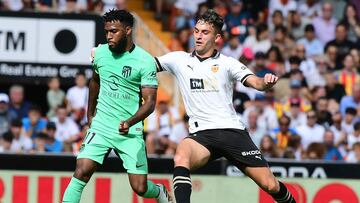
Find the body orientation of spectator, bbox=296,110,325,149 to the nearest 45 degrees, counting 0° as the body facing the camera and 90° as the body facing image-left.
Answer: approximately 0°

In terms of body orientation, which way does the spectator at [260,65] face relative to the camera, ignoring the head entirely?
toward the camera

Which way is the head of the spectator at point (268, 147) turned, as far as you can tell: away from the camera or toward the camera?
toward the camera

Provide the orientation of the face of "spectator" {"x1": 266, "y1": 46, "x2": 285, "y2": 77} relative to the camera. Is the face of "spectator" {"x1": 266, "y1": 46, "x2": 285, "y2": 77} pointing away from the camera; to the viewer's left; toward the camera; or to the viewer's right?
toward the camera

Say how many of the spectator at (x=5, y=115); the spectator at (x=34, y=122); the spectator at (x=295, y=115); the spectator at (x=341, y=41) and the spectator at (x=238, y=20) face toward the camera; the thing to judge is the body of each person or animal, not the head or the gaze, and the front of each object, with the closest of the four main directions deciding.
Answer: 5

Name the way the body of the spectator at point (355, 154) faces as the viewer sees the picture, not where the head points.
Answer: toward the camera

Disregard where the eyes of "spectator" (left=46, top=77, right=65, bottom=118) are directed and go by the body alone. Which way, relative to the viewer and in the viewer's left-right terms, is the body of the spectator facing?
facing the viewer

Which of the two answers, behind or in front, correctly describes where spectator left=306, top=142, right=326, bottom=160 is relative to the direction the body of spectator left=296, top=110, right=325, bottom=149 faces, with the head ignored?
in front

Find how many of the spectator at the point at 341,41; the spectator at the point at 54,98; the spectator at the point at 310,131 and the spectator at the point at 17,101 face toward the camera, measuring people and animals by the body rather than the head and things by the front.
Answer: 4

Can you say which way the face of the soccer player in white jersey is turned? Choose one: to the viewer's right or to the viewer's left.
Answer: to the viewer's left
